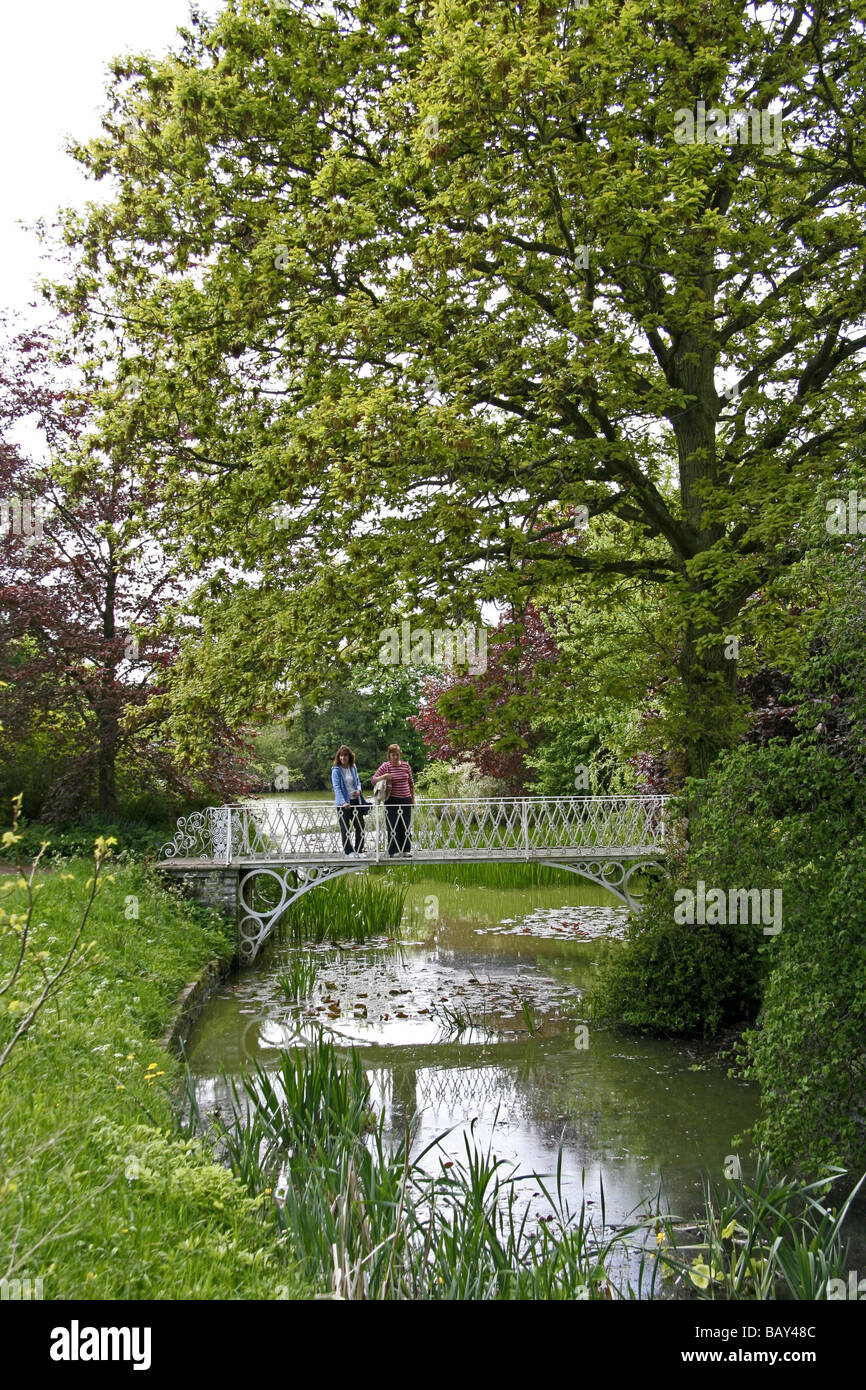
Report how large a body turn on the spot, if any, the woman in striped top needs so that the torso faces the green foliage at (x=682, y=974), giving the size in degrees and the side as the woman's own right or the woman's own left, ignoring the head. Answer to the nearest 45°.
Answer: approximately 45° to the woman's own left

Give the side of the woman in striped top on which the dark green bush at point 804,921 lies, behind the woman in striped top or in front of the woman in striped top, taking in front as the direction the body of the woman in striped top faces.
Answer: in front

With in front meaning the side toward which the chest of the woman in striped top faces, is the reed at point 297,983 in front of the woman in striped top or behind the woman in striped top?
in front

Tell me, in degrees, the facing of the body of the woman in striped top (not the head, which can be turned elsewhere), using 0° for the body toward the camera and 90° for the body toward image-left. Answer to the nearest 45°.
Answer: approximately 0°
